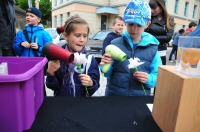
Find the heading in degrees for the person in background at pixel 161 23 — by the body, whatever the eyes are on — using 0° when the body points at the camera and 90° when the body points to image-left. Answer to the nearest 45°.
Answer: approximately 45°

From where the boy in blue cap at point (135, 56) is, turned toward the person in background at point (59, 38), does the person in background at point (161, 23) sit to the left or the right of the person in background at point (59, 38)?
right

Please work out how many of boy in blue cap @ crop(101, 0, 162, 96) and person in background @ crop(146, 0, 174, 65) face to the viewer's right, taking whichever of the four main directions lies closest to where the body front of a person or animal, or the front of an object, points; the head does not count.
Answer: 0

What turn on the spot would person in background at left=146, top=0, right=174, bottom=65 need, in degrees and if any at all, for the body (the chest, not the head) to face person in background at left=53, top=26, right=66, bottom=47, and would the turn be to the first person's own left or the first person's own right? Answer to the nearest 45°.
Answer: approximately 90° to the first person's own right

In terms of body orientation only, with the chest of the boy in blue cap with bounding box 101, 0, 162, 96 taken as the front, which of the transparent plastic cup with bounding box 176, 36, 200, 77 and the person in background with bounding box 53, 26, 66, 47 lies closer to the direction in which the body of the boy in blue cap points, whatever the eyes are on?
the transparent plastic cup

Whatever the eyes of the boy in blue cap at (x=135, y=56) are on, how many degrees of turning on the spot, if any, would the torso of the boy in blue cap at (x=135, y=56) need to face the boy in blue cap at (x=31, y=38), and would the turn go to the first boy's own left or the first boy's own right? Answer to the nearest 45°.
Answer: approximately 135° to the first boy's own right

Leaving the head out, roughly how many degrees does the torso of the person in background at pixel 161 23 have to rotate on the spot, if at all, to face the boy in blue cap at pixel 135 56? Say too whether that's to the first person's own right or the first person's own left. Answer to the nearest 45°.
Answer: approximately 45° to the first person's own left

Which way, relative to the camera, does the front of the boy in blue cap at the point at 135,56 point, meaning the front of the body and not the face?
toward the camera

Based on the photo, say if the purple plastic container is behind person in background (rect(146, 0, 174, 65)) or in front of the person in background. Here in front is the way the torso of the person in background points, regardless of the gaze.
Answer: in front

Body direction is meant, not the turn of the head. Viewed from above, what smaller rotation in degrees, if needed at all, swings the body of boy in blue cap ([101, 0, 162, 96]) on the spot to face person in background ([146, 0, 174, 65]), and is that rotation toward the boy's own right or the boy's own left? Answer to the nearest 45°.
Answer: approximately 180°

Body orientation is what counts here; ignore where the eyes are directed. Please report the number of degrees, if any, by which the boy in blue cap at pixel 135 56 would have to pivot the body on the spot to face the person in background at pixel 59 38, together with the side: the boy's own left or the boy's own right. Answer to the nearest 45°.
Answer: approximately 135° to the boy's own right
